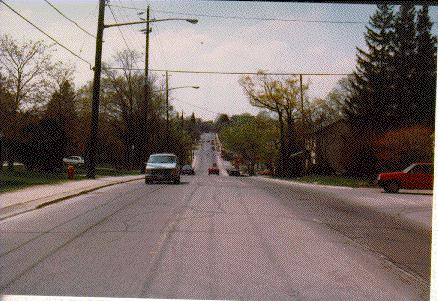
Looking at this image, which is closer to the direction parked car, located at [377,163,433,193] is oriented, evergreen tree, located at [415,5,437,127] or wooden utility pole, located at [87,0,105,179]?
the wooden utility pole

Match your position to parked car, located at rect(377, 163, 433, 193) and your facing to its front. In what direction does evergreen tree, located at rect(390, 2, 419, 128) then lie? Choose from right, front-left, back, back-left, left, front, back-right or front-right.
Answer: right

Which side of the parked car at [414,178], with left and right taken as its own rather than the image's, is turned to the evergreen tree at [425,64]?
right

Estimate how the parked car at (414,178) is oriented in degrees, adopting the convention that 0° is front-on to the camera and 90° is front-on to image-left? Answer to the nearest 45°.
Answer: approximately 90°

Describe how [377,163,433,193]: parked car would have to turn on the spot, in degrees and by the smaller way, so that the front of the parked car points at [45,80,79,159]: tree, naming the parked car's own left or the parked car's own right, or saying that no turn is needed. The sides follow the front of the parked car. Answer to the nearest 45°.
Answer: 0° — it already faces it

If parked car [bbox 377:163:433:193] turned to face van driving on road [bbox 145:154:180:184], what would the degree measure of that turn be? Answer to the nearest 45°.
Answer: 0° — it already faces it
